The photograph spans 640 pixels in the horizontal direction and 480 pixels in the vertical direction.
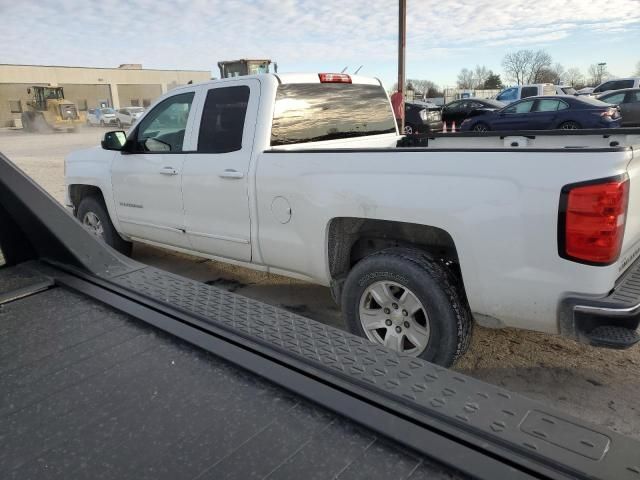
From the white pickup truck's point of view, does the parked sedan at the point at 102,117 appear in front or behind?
in front

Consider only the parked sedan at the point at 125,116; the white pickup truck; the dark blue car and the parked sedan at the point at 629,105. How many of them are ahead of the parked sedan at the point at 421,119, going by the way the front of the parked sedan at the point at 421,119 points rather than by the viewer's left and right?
1

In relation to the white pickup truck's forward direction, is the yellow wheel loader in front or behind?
in front

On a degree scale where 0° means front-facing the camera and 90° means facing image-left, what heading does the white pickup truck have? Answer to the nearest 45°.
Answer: approximately 135°

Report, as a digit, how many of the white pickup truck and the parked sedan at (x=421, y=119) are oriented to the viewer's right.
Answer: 0
